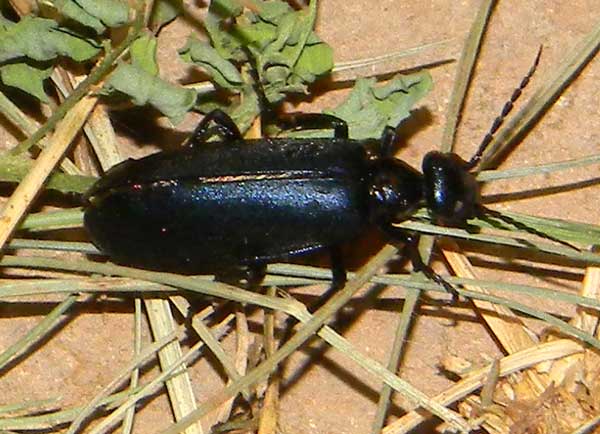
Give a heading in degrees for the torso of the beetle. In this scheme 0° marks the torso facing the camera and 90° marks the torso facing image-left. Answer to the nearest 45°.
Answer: approximately 270°

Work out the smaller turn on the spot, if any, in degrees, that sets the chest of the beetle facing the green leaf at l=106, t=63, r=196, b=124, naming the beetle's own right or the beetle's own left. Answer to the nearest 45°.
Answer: approximately 180°

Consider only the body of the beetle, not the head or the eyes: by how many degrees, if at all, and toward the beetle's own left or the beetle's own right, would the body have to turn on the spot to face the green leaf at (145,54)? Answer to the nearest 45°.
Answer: approximately 180°

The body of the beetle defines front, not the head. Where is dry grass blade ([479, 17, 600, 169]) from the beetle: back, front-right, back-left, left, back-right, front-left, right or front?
front

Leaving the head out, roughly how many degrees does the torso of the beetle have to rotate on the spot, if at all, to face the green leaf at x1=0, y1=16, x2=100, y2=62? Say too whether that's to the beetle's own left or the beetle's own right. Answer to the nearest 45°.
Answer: approximately 180°

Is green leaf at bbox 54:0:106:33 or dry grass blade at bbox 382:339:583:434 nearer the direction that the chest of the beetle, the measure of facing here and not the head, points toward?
the dry grass blade

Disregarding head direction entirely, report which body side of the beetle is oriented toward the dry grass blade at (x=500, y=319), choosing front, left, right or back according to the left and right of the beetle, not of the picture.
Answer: front
